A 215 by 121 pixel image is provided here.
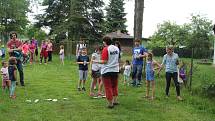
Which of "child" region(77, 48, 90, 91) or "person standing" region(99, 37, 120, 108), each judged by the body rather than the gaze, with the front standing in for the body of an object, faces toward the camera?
the child

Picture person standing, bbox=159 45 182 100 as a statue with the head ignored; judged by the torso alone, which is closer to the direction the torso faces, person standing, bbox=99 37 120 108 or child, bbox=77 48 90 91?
the person standing

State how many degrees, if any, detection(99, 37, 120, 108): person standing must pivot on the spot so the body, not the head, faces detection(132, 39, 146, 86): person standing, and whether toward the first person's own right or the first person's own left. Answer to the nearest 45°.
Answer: approximately 45° to the first person's own right

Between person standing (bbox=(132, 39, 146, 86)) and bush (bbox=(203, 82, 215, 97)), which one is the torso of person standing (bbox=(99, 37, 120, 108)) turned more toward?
the person standing

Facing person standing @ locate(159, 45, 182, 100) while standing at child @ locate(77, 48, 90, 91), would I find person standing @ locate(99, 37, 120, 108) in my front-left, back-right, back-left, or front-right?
front-right

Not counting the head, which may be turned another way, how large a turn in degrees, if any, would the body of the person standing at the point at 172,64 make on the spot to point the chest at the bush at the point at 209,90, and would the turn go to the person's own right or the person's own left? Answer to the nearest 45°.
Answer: approximately 135° to the person's own left

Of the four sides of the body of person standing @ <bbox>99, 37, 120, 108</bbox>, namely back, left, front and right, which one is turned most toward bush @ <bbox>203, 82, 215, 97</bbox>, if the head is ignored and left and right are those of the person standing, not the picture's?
right

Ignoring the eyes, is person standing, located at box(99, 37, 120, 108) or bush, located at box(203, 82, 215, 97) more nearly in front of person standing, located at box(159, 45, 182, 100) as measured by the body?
the person standing

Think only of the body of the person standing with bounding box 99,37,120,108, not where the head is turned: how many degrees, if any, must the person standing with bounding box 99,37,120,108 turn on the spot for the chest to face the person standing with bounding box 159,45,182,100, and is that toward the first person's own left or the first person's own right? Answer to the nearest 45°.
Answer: approximately 90° to the first person's own right

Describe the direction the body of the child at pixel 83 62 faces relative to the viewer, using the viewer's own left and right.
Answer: facing the viewer
